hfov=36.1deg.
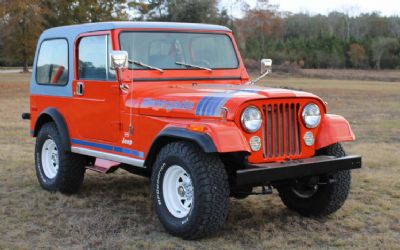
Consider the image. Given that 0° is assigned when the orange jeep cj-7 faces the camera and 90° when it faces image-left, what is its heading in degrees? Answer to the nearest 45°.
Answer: approximately 315°
